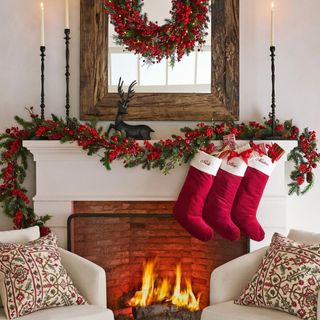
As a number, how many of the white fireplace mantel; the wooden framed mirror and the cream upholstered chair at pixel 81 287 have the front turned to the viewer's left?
0

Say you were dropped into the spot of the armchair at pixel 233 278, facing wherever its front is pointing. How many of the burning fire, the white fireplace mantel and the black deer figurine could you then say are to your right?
3

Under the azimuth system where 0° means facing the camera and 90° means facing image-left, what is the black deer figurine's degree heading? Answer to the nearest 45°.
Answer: approximately 90°

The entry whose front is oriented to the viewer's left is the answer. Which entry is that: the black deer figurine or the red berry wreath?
the black deer figurine

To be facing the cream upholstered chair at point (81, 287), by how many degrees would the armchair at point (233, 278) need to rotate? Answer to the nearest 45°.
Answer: approximately 45° to its right

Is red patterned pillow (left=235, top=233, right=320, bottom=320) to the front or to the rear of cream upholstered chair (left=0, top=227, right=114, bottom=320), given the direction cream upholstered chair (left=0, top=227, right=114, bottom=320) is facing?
to the front

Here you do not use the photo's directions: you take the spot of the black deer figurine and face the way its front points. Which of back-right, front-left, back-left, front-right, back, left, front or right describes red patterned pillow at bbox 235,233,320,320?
back-left

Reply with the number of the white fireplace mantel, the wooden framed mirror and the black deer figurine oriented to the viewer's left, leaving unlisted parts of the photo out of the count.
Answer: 1

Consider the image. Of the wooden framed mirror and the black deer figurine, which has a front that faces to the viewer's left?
the black deer figurine

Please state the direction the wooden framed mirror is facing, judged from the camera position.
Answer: facing the viewer

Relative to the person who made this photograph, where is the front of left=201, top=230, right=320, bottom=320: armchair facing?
facing the viewer and to the left of the viewer

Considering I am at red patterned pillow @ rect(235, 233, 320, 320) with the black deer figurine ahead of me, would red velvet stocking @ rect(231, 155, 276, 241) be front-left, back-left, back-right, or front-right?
front-right

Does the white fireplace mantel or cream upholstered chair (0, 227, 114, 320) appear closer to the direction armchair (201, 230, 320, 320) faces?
the cream upholstered chair
